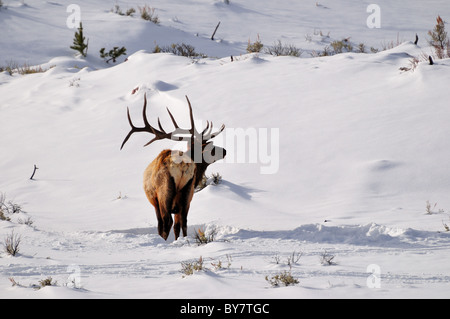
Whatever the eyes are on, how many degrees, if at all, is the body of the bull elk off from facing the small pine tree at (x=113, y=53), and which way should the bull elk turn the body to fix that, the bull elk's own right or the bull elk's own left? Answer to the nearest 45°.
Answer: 0° — it already faces it

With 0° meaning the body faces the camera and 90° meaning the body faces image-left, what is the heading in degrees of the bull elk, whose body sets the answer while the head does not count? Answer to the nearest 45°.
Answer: approximately 180°

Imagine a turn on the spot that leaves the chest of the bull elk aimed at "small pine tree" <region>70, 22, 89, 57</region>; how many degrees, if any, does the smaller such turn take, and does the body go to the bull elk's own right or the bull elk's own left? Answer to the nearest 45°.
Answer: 0° — it already faces it
